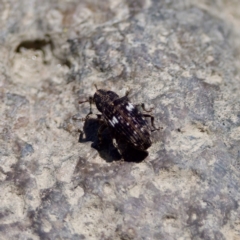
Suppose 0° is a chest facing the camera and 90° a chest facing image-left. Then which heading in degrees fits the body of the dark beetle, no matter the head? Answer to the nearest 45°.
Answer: approximately 135°
